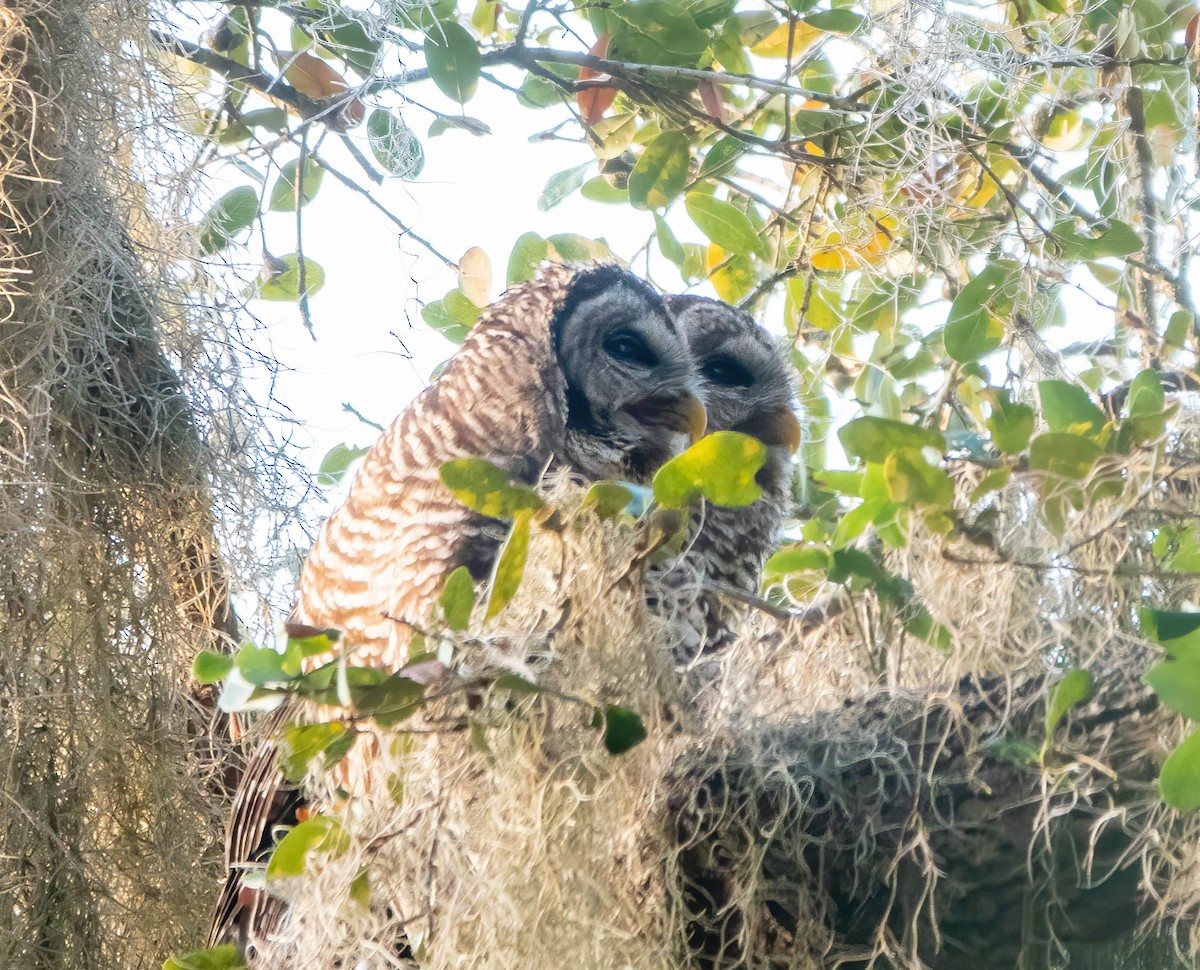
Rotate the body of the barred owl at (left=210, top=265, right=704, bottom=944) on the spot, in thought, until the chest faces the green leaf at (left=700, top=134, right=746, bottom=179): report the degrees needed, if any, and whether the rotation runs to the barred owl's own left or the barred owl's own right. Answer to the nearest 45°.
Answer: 0° — it already faces it

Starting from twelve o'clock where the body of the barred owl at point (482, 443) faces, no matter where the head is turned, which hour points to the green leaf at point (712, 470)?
The green leaf is roughly at 3 o'clock from the barred owl.

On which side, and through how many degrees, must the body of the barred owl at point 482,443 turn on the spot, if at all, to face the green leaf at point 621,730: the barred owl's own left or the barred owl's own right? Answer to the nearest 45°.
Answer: approximately 90° to the barred owl's own right

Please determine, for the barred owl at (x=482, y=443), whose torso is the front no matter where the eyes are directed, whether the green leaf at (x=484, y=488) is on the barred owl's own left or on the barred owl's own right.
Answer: on the barred owl's own right

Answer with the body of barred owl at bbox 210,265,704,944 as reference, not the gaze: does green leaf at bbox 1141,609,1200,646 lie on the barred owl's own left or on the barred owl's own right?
on the barred owl's own right
